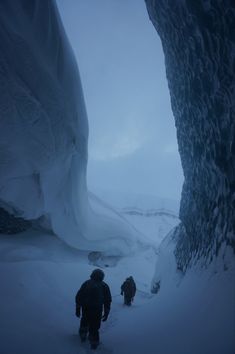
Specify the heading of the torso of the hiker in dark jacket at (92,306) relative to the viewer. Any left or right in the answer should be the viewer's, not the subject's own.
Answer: facing away from the viewer

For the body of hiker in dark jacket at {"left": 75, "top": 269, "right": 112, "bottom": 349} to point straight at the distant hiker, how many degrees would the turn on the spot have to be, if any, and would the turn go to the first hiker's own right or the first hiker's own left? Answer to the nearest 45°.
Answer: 0° — they already face them
